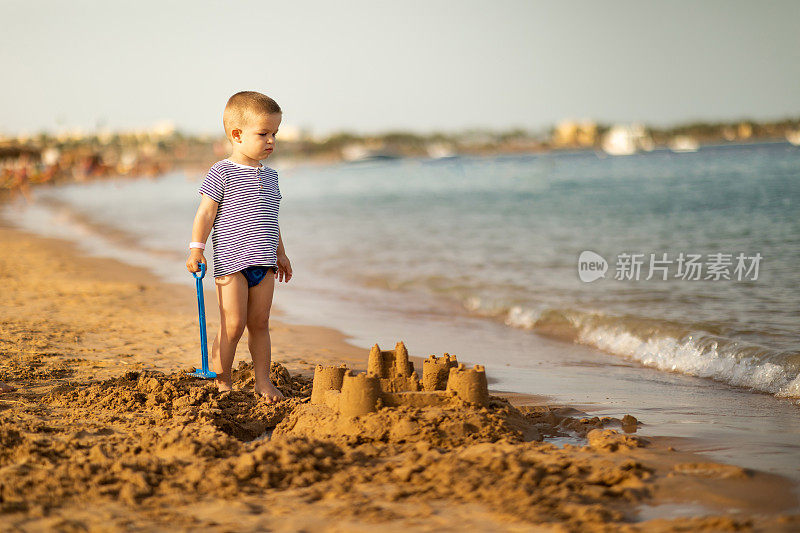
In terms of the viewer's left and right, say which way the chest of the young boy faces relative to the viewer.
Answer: facing the viewer and to the right of the viewer

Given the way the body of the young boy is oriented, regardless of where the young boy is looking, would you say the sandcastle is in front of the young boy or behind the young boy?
in front
